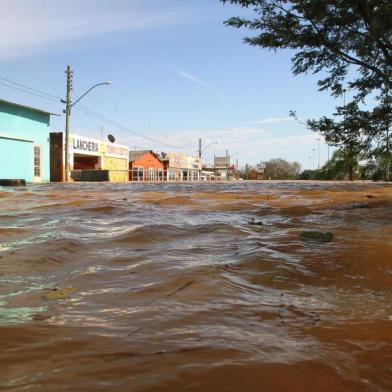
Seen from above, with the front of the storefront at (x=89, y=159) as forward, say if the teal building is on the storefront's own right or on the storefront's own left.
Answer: on the storefront's own right

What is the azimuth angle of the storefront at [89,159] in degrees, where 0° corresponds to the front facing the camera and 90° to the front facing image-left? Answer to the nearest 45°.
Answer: approximately 315°

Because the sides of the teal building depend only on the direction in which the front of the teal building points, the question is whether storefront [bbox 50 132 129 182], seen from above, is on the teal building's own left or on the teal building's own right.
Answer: on the teal building's own left

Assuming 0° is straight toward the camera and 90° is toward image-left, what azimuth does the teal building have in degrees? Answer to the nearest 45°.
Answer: approximately 315°
